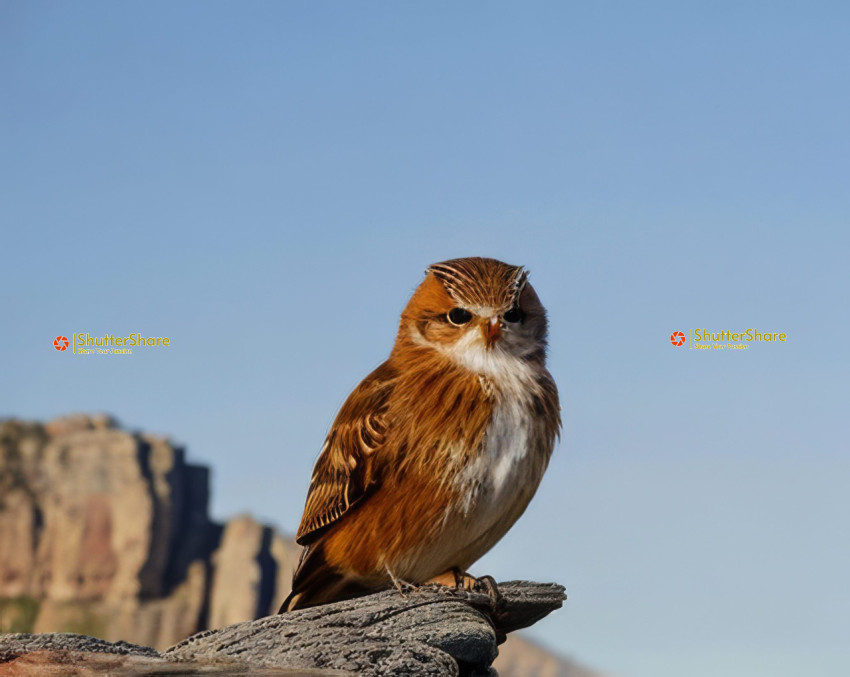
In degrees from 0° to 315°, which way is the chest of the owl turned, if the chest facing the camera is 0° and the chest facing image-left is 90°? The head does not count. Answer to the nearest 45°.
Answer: approximately 315°
